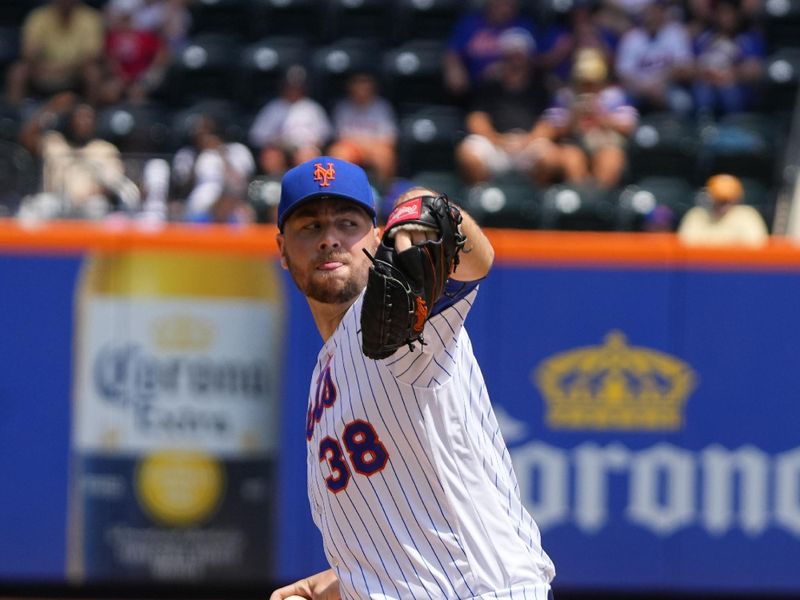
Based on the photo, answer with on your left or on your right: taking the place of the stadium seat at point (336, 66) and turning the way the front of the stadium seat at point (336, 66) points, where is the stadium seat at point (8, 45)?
on your right

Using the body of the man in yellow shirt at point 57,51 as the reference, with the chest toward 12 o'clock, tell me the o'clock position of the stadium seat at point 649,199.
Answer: The stadium seat is roughly at 10 o'clock from the man in yellow shirt.

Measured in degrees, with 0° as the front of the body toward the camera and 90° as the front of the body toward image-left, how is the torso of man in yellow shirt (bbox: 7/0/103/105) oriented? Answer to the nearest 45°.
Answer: approximately 0°

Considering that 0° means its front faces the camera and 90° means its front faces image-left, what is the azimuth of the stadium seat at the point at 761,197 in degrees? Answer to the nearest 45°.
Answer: approximately 0°

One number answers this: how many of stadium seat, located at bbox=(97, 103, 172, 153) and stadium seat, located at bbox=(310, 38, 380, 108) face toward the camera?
2
